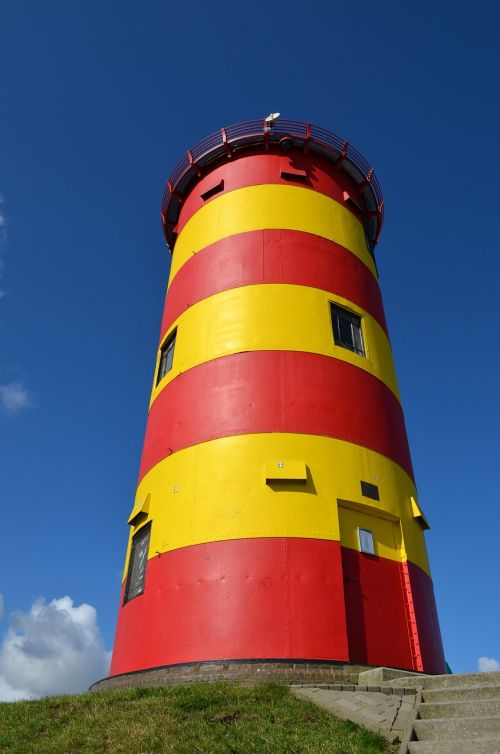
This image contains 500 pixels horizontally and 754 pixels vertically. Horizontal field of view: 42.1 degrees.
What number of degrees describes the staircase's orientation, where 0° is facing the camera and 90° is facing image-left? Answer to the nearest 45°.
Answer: approximately 0°
